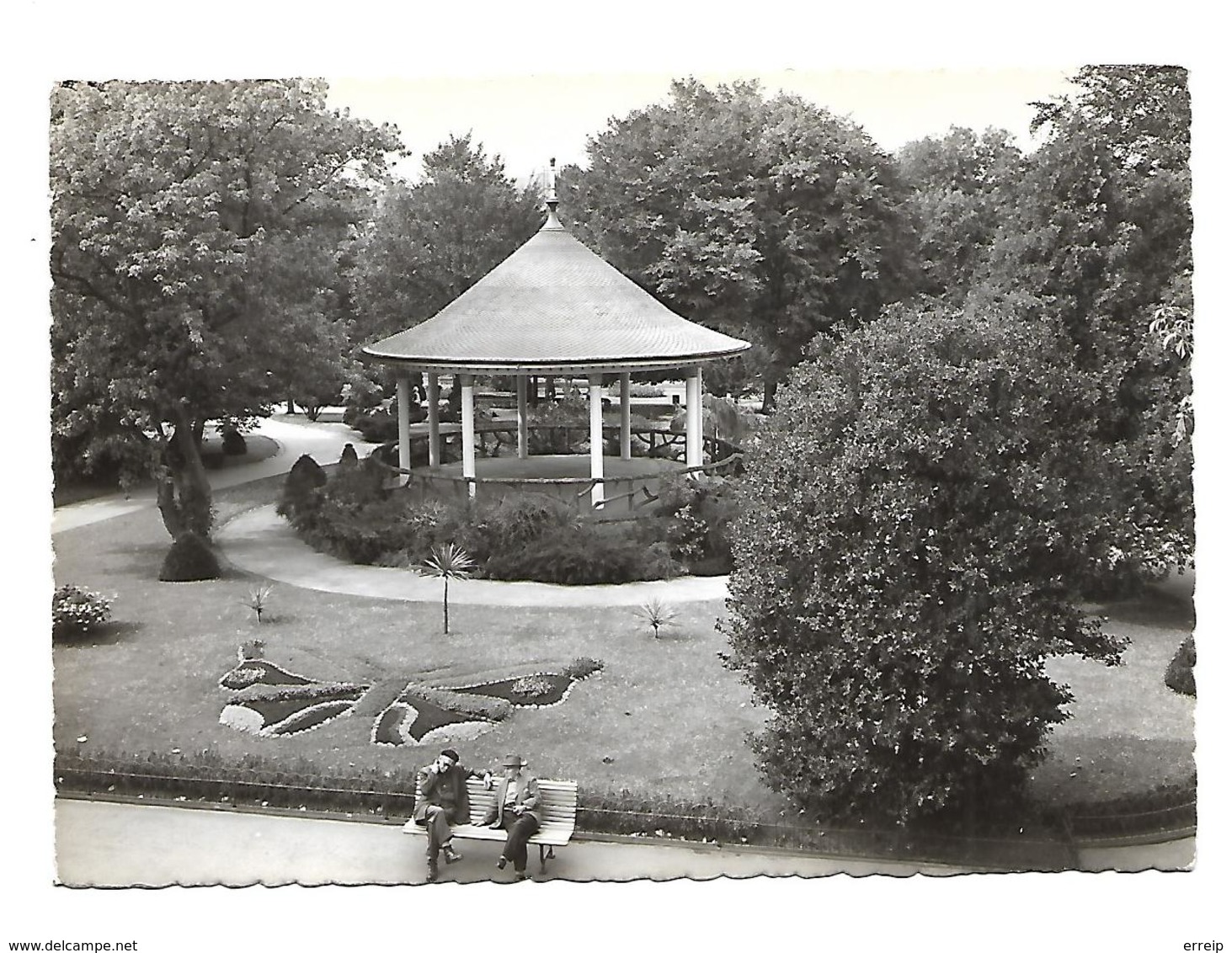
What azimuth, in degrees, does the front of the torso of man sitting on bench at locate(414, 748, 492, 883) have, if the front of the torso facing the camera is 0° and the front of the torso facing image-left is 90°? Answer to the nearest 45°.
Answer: approximately 0°

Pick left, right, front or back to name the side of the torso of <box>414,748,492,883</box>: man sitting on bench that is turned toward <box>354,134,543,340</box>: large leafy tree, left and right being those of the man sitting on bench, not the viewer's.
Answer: back

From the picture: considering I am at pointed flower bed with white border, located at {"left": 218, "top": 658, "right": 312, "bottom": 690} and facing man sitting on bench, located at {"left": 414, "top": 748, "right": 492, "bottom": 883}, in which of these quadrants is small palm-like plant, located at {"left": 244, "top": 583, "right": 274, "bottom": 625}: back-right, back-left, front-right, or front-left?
back-left

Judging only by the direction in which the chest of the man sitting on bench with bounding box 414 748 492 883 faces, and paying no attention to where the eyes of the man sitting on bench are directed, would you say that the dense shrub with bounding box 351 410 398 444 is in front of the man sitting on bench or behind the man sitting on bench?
behind

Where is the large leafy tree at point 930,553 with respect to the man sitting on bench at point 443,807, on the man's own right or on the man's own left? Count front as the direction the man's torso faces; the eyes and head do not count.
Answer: on the man's own left

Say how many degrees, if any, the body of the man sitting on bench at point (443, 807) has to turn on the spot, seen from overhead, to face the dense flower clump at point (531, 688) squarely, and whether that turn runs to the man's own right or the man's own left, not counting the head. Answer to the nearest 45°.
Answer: approximately 180°

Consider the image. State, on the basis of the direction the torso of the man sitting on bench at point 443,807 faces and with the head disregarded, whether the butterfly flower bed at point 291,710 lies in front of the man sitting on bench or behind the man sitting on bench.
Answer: behind

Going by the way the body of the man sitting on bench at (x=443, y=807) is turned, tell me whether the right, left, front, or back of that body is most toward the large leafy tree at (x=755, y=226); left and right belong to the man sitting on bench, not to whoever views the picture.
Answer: back

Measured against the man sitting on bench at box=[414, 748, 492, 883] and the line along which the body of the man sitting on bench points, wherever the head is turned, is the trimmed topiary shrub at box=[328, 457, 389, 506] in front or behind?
behind

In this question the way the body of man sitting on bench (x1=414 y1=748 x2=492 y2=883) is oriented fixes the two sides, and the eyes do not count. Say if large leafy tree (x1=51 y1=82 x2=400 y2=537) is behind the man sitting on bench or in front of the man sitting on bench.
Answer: behind

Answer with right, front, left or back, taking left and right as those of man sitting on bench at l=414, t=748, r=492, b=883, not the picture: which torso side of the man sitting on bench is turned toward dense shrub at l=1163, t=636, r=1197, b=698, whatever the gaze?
left

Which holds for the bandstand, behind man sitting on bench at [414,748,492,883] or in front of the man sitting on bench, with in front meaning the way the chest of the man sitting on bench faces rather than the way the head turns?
behind
